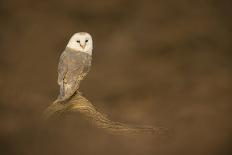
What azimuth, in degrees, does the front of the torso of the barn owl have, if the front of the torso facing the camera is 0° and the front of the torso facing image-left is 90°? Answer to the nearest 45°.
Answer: approximately 225°
